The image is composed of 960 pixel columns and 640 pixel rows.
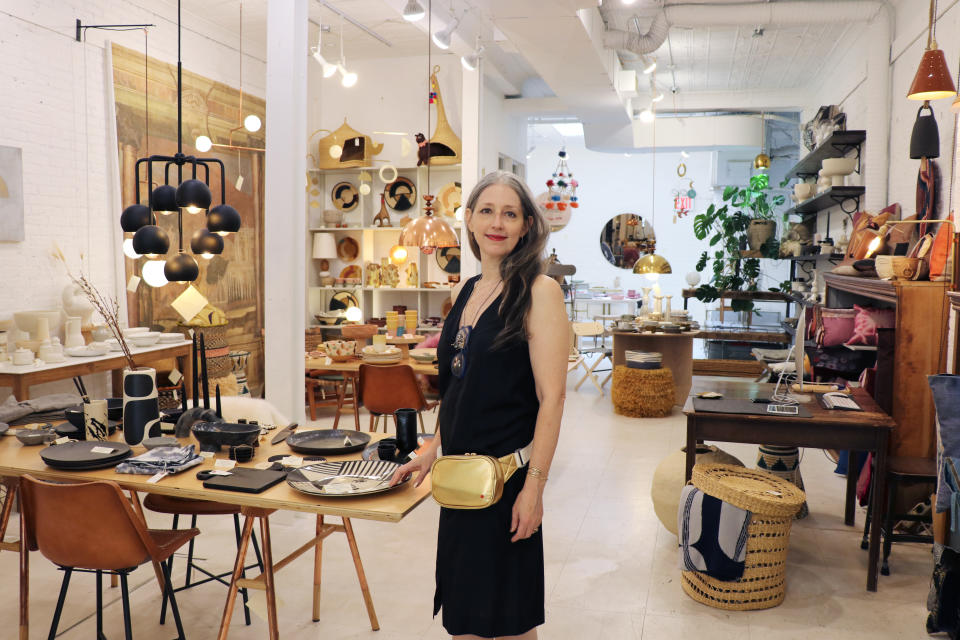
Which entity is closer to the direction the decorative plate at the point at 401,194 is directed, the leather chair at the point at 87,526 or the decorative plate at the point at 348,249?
the leather chair

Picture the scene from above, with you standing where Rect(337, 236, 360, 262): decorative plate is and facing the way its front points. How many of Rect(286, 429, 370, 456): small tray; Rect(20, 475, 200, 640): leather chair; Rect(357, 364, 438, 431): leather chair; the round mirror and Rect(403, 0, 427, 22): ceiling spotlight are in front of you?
4

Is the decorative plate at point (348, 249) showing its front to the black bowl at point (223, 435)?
yes

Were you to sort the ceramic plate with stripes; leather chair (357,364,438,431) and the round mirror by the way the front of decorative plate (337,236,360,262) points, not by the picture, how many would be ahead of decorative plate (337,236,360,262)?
2

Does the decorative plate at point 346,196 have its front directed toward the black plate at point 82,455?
yes

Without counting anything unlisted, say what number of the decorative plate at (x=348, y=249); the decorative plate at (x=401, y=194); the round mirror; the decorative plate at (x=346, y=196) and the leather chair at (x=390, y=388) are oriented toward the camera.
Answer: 4

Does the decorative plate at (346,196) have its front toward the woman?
yes

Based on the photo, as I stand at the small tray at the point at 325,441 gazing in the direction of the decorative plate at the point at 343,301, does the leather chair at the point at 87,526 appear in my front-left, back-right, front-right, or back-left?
back-left

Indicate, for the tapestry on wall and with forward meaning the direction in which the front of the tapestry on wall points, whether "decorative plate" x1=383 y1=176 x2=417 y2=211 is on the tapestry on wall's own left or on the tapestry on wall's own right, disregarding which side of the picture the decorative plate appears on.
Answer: on the tapestry on wall's own left

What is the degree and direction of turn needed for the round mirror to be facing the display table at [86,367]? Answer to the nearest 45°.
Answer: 0° — it already faces it

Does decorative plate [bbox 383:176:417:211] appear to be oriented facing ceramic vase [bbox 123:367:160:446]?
yes
